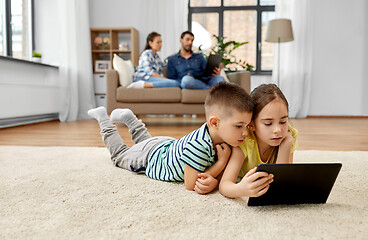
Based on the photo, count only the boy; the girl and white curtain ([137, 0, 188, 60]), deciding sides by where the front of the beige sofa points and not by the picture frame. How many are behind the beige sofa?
1

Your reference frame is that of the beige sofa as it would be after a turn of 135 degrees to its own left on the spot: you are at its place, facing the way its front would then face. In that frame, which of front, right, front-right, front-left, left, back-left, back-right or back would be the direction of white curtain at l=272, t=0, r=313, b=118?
front

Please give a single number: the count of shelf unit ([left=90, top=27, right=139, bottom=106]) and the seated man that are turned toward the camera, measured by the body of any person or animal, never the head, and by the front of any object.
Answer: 2

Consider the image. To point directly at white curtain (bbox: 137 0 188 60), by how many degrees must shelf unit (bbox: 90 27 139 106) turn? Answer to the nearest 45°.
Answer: approximately 90° to its left

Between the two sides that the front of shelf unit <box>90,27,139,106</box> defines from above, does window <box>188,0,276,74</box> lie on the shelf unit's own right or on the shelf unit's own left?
on the shelf unit's own left

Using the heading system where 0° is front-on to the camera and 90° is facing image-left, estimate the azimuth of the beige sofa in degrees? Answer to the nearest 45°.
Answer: approximately 0°

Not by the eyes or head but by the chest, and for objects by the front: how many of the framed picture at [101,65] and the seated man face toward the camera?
2

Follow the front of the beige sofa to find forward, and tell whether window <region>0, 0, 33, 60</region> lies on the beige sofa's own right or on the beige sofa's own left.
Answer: on the beige sofa's own right
